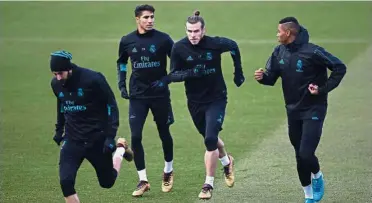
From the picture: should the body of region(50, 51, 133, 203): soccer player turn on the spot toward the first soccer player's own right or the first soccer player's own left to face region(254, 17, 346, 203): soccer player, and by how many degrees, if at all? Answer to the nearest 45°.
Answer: approximately 135° to the first soccer player's own left

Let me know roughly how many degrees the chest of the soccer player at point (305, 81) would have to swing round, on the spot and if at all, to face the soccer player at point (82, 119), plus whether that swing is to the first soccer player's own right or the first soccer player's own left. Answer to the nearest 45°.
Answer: approximately 45° to the first soccer player's own right

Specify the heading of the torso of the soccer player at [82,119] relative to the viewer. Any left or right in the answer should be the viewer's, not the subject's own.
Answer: facing the viewer and to the left of the viewer

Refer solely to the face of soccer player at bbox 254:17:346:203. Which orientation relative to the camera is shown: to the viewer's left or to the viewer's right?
to the viewer's left

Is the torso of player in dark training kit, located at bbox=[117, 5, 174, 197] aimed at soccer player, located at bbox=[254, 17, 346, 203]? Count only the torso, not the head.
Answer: no

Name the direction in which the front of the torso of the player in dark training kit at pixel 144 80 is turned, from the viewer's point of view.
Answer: toward the camera

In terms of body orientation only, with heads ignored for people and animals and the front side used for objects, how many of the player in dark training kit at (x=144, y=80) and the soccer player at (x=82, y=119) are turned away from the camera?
0

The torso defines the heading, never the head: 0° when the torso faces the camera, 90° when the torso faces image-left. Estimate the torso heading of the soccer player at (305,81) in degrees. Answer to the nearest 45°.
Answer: approximately 45°

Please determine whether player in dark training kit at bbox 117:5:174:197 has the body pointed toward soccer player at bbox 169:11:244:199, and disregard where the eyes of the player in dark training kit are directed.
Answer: no

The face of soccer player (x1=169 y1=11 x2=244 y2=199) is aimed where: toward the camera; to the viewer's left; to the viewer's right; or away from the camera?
toward the camera

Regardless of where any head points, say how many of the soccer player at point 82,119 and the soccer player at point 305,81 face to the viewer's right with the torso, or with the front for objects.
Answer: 0
